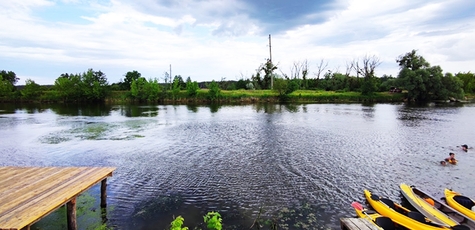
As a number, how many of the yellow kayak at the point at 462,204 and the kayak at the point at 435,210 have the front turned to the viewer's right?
0

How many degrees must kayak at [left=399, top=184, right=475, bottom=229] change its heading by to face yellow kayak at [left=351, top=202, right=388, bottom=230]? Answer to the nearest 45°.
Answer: approximately 90° to its left

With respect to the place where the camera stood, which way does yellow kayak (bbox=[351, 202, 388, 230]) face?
facing away from the viewer and to the left of the viewer

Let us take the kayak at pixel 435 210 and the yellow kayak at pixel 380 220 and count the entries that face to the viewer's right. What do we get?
0

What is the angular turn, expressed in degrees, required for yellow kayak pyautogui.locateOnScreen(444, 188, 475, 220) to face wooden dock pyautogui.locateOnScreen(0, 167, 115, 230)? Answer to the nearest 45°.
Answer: approximately 90° to its left

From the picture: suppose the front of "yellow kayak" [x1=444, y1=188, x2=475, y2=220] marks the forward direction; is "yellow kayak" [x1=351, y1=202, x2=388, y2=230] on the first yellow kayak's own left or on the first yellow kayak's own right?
on the first yellow kayak's own left

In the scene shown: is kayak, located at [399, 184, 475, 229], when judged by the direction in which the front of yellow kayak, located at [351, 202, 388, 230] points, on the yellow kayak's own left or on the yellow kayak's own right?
on the yellow kayak's own right

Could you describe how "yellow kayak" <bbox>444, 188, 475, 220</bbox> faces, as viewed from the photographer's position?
facing away from the viewer and to the left of the viewer

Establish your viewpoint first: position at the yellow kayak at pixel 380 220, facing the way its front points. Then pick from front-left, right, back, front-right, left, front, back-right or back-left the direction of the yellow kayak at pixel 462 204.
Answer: right

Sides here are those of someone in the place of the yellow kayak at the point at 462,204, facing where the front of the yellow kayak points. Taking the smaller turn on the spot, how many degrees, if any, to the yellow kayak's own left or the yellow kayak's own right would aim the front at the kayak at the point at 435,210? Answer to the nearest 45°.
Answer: approximately 90° to the yellow kayak's own left

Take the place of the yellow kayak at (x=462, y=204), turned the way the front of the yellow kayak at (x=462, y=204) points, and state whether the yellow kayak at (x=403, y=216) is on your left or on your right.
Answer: on your left

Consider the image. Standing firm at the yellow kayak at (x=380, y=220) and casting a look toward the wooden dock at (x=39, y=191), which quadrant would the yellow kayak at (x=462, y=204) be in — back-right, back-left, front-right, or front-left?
back-right

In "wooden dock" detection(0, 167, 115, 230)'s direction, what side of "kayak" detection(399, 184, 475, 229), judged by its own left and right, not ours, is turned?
left
